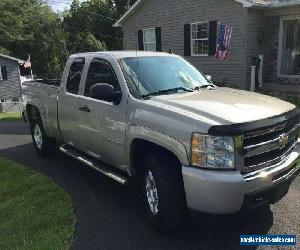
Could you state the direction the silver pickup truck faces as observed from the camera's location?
facing the viewer and to the right of the viewer

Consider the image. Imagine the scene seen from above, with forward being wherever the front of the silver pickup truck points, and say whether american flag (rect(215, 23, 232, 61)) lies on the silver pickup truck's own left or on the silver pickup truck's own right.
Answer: on the silver pickup truck's own left

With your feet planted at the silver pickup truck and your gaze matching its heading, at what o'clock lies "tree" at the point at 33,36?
The tree is roughly at 7 o'clock from the silver pickup truck.

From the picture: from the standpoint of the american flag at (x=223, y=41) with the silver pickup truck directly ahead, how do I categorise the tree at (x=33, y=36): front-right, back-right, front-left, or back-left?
back-right
